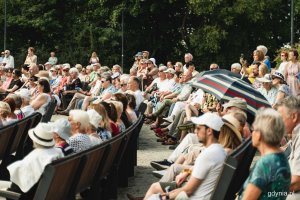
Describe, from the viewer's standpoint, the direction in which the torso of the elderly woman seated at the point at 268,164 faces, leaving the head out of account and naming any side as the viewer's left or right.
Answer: facing away from the viewer and to the left of the viewer

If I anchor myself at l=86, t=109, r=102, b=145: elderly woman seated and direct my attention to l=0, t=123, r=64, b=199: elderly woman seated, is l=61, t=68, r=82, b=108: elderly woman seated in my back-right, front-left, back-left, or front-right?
back-right

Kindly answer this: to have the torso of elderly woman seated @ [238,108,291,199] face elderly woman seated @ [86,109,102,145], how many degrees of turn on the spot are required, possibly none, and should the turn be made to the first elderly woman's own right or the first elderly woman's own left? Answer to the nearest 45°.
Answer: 0° — they already face them

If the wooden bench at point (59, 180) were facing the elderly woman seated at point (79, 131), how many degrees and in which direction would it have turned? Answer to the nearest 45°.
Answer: approximately 45° to its right

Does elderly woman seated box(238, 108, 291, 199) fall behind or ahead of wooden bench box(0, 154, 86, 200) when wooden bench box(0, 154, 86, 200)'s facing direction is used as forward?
behind

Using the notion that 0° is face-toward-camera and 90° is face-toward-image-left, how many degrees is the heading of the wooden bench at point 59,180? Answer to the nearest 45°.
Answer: approximately 135°

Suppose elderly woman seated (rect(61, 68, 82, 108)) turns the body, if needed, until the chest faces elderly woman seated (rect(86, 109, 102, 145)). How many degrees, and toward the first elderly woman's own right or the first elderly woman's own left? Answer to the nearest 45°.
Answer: approximately 45° to the first elderly woman's own left

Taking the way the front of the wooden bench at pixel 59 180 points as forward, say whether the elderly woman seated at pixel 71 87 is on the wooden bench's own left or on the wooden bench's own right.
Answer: on the wooden bench's own right
